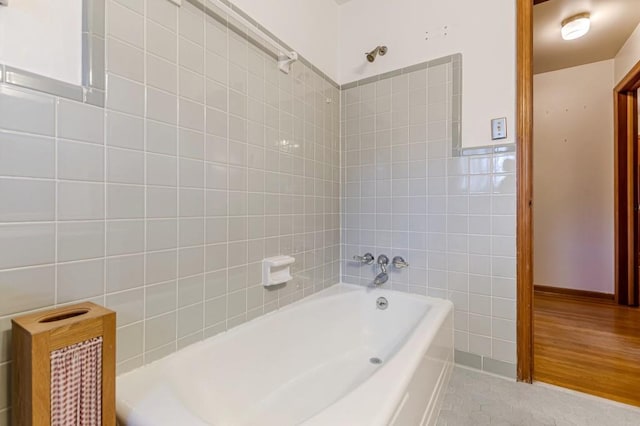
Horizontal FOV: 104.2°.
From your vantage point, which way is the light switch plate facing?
toward the camera

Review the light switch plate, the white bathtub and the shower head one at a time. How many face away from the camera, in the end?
0

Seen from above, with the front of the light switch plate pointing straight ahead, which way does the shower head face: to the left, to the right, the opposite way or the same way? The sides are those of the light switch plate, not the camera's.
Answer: the same way

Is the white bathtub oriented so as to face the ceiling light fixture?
no

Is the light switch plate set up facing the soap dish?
no

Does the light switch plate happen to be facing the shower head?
no

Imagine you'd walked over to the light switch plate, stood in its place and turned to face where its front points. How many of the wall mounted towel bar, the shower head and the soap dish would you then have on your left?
0

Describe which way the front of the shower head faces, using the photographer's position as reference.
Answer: facing the viewer and to the left of the viewer

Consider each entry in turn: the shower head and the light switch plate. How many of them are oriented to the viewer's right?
0

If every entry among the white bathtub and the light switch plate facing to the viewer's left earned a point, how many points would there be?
0

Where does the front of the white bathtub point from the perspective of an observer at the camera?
facing the viewer and to the right of the viewer

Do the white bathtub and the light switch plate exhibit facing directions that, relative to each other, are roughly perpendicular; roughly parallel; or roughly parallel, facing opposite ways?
roughly perpendicular
